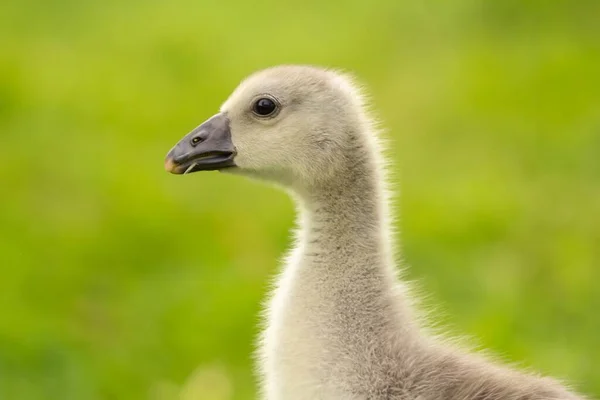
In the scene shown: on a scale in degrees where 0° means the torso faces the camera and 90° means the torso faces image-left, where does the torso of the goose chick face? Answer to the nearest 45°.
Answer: approximately 90°
